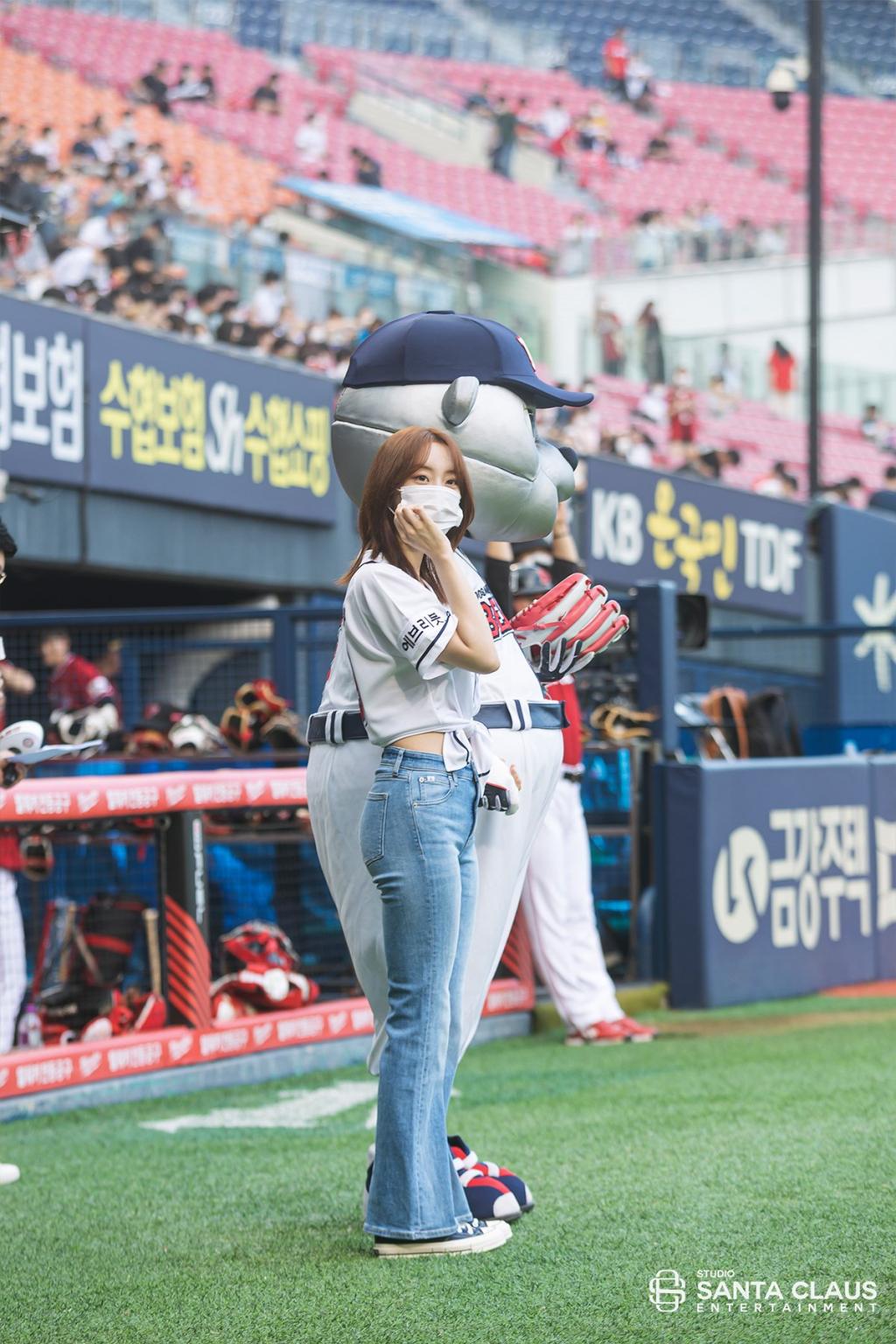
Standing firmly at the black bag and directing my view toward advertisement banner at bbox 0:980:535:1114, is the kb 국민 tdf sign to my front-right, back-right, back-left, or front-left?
back-right

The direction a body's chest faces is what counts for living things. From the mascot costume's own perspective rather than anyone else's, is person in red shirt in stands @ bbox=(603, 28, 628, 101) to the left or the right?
on its left

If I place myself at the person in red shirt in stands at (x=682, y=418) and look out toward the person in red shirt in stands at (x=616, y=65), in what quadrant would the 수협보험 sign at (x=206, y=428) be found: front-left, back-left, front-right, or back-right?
back-left

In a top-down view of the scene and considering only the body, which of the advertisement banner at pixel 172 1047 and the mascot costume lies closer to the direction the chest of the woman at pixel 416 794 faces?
the mascot costume

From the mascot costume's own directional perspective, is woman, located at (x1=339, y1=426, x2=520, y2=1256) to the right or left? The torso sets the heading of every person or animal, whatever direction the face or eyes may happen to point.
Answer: on its right

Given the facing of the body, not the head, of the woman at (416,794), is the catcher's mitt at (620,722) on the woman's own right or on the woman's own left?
on the woman's own left

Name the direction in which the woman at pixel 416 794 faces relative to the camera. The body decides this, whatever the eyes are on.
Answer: to the viewer's right

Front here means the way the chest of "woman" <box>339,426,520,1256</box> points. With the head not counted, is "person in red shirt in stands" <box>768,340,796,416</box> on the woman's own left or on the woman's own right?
on the woman's own left
